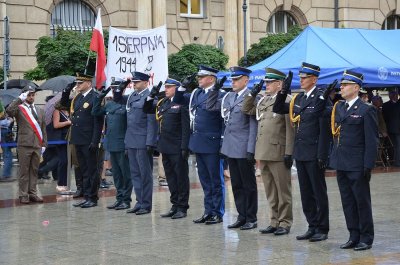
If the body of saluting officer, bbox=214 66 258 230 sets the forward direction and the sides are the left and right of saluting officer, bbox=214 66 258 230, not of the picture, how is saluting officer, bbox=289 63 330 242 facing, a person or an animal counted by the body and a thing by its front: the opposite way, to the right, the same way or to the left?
the same way

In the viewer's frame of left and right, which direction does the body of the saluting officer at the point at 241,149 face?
facing the viewer and to the left of the viewer

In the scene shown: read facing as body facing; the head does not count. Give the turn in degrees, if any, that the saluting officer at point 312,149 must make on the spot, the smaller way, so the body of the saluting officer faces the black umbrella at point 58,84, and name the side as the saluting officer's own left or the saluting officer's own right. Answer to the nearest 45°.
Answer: approximately 90° to the saluting officer's own right

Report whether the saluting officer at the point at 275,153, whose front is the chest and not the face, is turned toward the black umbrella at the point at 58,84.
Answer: no

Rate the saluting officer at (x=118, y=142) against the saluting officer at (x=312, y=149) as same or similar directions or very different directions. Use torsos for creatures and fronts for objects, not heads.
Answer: same or similar directions

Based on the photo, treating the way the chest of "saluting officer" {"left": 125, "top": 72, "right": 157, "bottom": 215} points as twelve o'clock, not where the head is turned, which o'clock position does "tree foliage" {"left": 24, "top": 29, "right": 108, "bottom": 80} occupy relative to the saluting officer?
The tree foliage is roughly at 4 o'clock from the saluting officer.

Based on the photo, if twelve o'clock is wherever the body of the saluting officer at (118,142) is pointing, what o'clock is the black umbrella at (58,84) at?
The black umbrella is roughly at 4 o'clock from the saluting officer.

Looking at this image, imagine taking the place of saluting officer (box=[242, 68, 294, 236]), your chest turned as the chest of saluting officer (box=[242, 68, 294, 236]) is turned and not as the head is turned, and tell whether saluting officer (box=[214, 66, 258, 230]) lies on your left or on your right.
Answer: on your right

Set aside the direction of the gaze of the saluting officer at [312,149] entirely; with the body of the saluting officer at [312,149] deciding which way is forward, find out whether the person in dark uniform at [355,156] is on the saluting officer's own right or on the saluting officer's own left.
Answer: on the saluting officer's own left

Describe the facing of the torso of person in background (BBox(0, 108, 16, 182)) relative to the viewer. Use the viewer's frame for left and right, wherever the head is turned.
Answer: facing to the right of the viewer

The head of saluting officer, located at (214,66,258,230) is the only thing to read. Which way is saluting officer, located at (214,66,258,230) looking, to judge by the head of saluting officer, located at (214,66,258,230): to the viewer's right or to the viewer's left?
to the viewer's left

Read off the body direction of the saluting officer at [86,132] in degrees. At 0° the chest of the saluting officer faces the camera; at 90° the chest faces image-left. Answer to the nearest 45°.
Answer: approximately 45°

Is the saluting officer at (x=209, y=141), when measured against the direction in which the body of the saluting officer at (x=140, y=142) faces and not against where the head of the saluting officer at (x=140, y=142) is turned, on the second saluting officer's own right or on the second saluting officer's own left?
on the second saluting officer's own left

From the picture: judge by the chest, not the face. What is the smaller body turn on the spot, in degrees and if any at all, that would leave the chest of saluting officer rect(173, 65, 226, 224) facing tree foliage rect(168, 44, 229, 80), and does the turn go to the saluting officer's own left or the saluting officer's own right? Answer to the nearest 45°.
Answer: approximately 135° to the saluting officer's own right

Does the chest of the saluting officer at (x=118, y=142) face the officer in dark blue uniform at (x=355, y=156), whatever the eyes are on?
no

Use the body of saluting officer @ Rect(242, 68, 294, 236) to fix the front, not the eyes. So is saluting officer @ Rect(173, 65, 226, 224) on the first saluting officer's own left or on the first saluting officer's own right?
on the first saluting officer's own right

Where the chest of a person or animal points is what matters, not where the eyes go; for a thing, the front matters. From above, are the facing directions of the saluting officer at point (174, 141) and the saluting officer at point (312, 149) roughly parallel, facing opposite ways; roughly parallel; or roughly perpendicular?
roughly parallel
